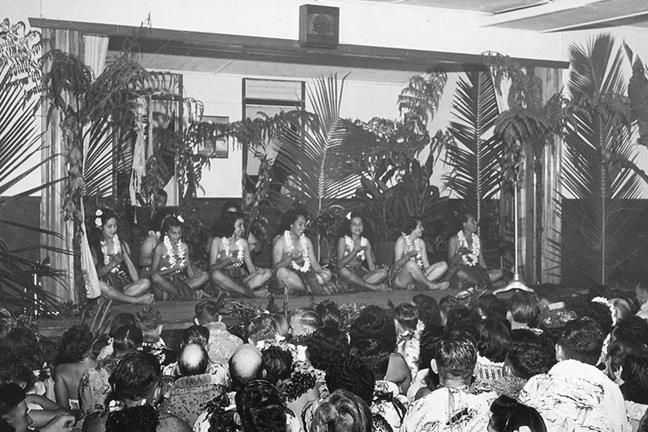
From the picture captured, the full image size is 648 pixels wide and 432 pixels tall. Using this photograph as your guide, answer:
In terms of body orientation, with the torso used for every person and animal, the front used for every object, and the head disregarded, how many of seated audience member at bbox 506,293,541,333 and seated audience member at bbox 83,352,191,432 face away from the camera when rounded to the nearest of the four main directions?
2

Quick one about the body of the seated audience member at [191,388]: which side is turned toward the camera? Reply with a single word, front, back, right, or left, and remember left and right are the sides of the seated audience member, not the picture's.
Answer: back

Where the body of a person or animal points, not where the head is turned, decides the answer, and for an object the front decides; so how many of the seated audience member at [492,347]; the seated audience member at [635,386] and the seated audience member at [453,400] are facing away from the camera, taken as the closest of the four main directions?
3

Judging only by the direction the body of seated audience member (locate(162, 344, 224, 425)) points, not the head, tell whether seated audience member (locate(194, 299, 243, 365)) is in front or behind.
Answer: in front

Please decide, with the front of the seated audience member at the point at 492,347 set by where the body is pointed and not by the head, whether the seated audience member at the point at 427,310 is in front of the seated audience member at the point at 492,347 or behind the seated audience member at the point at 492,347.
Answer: in front

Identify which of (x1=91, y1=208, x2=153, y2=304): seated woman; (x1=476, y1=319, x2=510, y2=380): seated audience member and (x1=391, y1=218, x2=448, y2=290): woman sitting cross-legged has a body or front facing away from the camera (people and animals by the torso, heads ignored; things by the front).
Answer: the seated audience member

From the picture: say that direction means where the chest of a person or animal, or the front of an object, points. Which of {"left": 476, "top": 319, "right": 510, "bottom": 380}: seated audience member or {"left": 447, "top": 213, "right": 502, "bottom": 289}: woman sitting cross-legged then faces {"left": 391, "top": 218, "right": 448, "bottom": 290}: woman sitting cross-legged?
the seated audience member

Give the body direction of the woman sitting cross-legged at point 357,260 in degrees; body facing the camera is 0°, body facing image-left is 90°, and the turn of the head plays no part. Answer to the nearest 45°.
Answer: approximately 315°

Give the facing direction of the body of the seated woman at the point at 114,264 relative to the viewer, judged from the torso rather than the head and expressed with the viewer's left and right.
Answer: facing the viewer and to the right of the viewer

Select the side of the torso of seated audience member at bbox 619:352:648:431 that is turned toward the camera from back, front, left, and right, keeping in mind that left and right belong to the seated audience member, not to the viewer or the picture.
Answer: back

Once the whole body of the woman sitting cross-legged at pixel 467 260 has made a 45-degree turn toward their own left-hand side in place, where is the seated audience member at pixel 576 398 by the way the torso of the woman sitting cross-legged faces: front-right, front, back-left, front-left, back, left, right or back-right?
right

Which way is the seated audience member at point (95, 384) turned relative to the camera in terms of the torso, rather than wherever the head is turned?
away from the camera

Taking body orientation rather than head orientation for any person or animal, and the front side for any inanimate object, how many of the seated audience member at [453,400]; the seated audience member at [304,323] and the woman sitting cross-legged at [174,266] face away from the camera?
2

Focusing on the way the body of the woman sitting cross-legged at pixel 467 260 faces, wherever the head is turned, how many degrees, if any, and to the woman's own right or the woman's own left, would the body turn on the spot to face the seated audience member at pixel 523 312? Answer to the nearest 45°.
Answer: approximately 45° to the woman's own right

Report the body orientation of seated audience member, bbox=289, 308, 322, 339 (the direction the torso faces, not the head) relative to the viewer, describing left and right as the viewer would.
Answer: facing away from the viewer

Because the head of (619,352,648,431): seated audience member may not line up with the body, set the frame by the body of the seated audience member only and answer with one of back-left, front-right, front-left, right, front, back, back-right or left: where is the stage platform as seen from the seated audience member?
front-left
